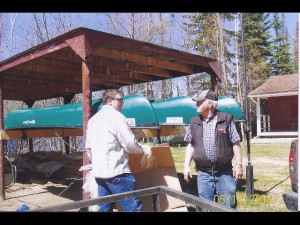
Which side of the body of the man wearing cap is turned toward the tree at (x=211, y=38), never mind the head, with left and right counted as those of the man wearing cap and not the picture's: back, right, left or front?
back

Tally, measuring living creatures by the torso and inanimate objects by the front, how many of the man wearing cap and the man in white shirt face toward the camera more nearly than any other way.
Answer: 1

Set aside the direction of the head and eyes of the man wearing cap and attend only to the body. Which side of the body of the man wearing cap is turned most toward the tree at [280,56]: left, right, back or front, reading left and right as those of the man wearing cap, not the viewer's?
back

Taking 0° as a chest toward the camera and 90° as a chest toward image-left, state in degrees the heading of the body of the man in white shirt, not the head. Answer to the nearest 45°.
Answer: approximately 225°

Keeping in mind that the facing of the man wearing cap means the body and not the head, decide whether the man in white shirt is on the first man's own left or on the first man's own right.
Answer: on the first man's own right

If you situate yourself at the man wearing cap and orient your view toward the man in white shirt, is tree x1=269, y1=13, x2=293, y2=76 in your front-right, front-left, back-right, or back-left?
back-right

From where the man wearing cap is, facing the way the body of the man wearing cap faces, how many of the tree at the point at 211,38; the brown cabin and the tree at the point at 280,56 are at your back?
3

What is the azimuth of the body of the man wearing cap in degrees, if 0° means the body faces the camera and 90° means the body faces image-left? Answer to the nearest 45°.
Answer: approximately 0°

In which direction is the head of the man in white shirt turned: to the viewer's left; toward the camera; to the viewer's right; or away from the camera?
to the viewer's right

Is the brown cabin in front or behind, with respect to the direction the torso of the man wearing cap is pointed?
behind

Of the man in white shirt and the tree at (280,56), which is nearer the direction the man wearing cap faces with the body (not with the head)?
the man in white shirt
